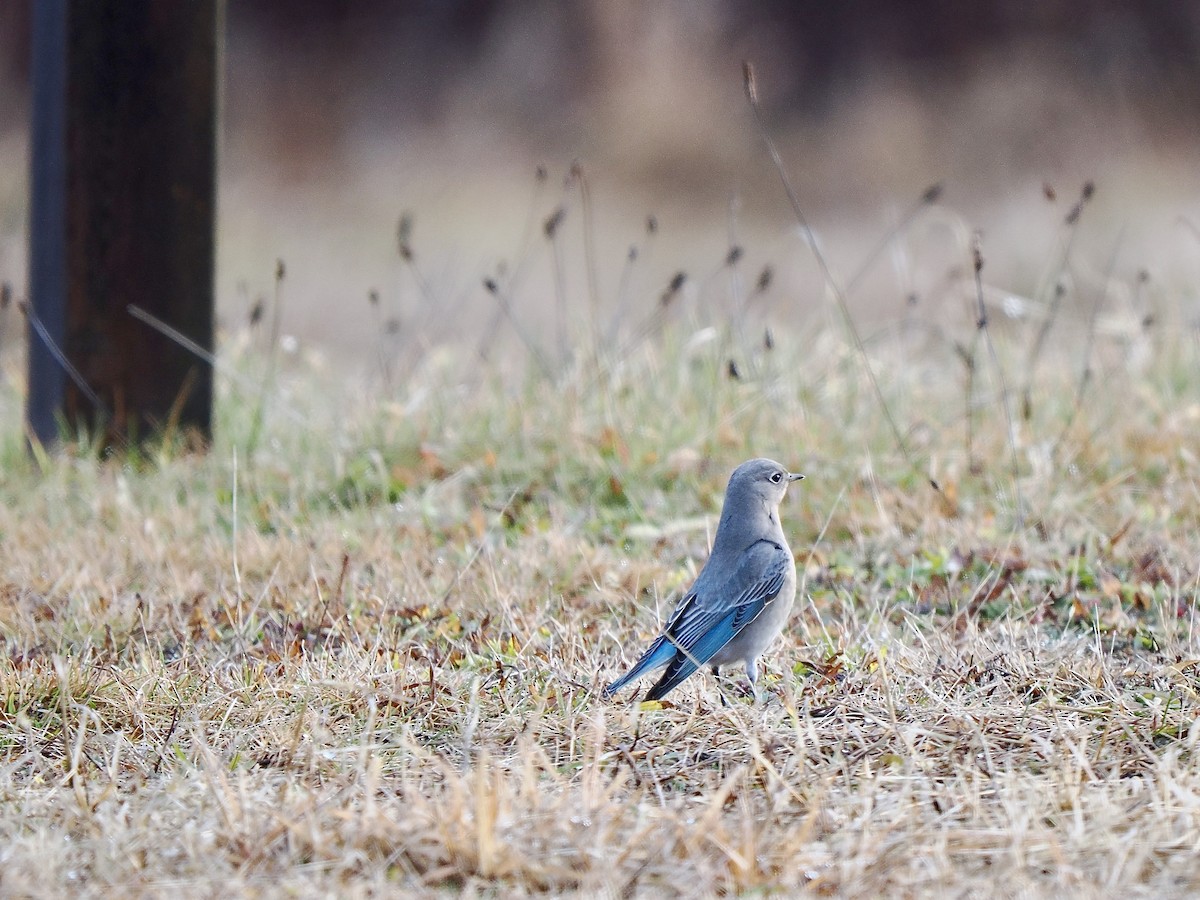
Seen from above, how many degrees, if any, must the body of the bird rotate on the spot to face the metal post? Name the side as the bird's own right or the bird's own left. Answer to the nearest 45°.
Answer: approximately 135° to the bird's own left

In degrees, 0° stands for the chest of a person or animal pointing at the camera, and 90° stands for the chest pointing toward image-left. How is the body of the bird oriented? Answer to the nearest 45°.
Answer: approximately 270°
